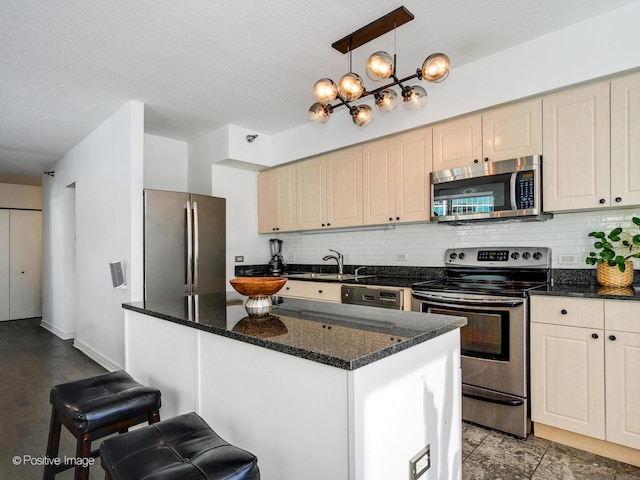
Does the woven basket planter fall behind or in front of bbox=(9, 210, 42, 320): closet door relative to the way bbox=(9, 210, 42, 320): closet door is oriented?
in front

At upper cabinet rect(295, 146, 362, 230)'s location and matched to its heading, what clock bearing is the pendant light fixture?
The pendant light fixture is roughly at 10 o'clock from the upper cabinet.

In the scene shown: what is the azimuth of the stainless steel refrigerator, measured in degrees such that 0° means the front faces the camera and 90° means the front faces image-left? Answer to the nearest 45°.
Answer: approximately 315°

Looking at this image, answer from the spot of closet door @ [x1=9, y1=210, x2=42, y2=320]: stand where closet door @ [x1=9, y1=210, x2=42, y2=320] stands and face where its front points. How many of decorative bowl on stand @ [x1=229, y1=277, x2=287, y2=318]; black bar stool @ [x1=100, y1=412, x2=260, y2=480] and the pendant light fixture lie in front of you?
3

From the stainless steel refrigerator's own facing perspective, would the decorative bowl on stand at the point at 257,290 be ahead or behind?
ahead
